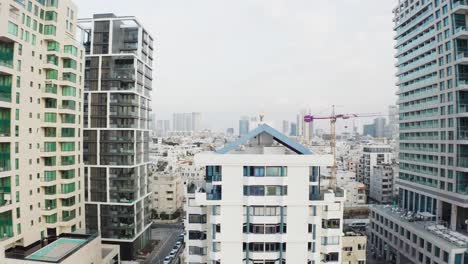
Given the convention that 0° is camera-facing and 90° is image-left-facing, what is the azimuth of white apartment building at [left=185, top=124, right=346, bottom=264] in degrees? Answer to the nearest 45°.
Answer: approximately 0°

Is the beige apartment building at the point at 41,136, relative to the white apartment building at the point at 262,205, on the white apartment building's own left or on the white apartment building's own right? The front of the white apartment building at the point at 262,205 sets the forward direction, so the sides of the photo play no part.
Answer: on the white apartment building's own right

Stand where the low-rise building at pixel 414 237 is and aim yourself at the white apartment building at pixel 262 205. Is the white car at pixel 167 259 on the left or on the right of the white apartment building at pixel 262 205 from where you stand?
right

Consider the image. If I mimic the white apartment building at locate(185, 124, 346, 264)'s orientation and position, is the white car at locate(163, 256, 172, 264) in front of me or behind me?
behind

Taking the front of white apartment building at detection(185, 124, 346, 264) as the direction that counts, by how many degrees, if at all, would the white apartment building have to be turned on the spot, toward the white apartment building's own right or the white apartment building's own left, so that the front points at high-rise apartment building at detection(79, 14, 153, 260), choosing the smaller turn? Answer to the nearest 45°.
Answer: approximately 135° to the white apartment building's own right

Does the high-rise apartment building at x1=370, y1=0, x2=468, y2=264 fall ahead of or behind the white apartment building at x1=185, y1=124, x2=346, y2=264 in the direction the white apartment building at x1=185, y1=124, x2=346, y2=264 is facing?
behind
